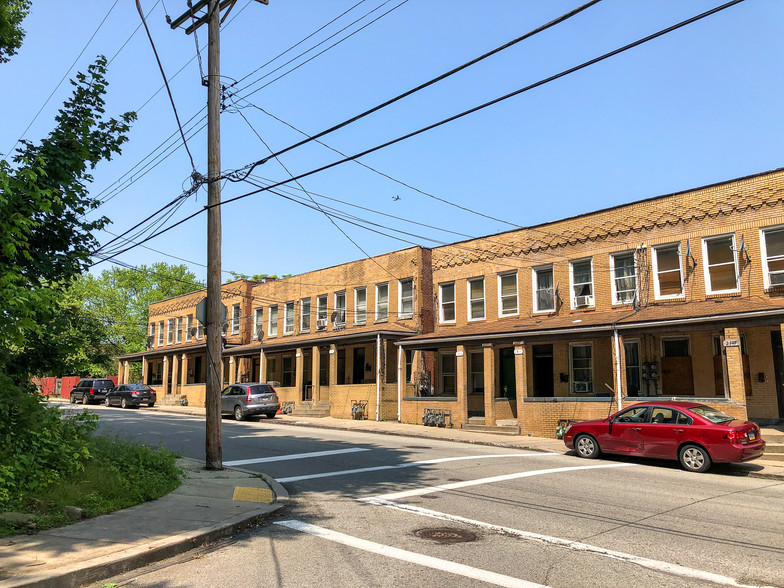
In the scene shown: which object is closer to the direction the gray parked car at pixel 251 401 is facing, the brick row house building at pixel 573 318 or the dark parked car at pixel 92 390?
the dark parked car

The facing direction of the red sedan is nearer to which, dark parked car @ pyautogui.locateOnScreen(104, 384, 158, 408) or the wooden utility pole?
the dark parked car

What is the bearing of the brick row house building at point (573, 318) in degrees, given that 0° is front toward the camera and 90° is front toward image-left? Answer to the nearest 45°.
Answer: approximately 45°

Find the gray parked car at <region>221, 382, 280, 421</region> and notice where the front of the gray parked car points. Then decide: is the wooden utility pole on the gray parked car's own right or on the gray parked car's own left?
on the gray parked car's own left

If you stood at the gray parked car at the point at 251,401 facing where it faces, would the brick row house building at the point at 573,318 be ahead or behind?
behind

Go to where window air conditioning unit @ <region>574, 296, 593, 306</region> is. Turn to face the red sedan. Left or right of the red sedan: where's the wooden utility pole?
right

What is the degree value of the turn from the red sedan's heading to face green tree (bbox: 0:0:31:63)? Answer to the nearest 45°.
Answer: approximately 90° to its left

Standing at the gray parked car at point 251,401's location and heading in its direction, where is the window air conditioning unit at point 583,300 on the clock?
The window air conditioning unit is roughly at 6 o'clock from the gray parked car.

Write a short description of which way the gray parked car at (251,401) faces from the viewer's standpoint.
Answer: facing away from the viewer and to the left of the viewer

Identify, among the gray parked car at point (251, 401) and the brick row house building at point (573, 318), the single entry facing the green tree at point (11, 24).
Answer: the brick row house building

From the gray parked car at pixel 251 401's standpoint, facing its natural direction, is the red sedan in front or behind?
behind

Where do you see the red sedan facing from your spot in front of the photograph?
facing away from the viewer and to the left of the viewer

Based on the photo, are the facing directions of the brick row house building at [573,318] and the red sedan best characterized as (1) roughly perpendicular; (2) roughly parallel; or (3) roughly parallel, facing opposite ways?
roughly perpendicular

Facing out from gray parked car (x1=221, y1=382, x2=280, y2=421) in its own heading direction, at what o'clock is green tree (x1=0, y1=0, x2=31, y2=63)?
The green tree is roughly at 8 o'clock from the gray parked car.

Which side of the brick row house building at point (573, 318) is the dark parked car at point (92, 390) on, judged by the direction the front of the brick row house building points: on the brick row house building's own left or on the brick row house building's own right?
on the brick row house building's own right

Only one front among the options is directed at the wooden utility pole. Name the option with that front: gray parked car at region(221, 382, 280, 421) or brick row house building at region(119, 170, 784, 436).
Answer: the brick row house building
